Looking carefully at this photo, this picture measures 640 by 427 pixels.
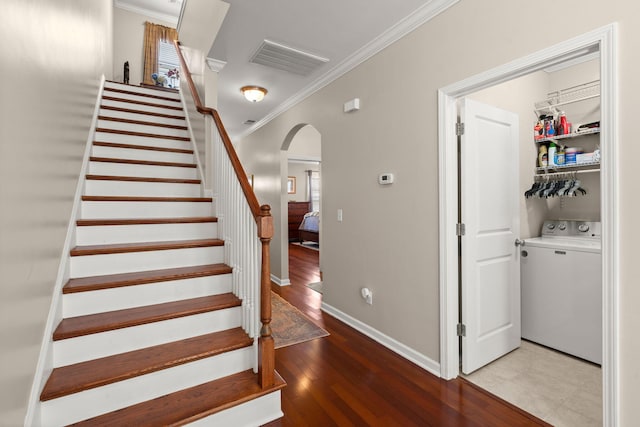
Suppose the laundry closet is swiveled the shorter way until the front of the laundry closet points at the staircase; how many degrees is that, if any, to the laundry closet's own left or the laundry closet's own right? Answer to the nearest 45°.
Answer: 0° — it already faces it

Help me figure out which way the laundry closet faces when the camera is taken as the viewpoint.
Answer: facing the viewer and to the left of the viewer

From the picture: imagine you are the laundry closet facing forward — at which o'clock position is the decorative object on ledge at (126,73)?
The decorative object on ledge is roughly at 1 o'clock from the laundry closet.

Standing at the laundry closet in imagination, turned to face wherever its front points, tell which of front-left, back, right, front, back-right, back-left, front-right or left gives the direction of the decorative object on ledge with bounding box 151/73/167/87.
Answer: front-right

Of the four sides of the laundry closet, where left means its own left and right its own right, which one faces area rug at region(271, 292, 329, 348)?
front

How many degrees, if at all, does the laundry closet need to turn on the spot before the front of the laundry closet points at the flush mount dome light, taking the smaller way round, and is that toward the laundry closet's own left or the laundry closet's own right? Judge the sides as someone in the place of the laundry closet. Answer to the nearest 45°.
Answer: approximately 45° to the laundry closet's own right

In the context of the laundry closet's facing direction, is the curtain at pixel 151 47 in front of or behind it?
in front

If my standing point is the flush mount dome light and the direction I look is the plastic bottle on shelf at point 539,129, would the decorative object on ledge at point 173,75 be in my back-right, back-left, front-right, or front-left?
back-left

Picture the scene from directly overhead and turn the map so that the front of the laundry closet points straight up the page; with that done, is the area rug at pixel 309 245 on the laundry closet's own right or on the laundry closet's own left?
on the laundry closet's own right
